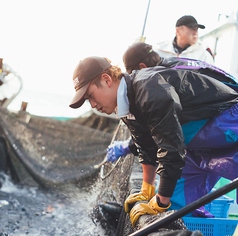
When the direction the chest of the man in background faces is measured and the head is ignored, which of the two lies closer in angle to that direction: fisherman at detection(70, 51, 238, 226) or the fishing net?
the fisherman

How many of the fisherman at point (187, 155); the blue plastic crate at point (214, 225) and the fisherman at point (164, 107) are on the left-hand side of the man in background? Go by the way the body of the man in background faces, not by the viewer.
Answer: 0

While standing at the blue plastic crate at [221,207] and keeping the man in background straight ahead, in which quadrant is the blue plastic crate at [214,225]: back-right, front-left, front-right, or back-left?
back-left

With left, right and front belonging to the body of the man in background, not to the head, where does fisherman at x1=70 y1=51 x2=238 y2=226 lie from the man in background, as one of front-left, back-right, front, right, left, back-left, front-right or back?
front-right

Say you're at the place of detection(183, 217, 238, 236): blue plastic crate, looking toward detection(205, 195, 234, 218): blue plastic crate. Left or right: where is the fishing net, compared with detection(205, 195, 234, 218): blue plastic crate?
left

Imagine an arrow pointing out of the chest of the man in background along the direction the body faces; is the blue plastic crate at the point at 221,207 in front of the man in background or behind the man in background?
in front

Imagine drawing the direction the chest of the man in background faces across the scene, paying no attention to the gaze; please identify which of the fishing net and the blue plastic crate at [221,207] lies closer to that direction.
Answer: the blue plastic crate

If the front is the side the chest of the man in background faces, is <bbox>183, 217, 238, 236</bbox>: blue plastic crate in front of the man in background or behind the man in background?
in front
